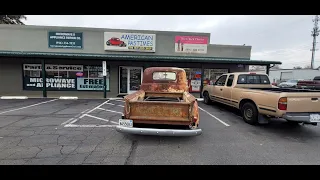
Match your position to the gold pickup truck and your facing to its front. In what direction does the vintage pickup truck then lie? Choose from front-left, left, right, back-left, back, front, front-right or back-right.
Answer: left

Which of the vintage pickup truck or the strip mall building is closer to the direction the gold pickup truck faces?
the strip mall building

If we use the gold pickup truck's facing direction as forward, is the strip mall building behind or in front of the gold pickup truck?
in front

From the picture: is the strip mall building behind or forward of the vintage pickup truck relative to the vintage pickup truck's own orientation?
forward

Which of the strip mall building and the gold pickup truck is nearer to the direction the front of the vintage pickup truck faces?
the strip mall building

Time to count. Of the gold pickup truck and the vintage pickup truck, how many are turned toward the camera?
0

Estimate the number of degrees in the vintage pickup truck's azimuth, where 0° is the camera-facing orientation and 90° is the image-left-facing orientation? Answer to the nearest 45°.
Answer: approximately 180°

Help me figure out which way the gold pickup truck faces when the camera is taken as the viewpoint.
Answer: facing away from the viewer and to the left of the viewer
